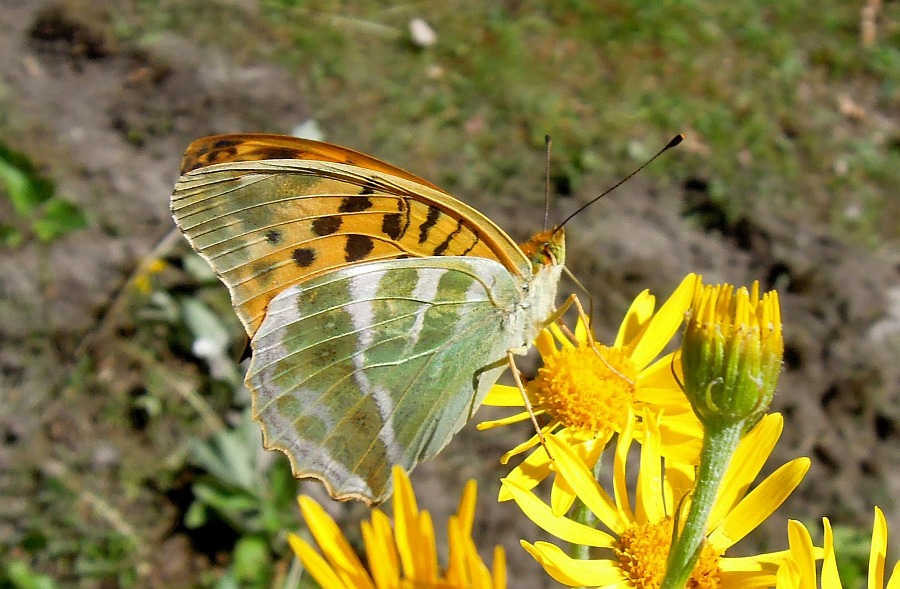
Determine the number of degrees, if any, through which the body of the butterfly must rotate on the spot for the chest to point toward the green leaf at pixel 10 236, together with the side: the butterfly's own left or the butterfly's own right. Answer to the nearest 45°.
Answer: approximately 135° to the butterfly's own left

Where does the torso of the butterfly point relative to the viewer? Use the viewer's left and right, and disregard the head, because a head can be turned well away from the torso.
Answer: facing to the right of the viewer
